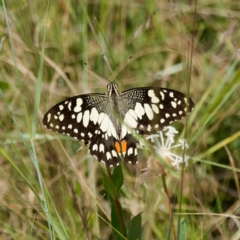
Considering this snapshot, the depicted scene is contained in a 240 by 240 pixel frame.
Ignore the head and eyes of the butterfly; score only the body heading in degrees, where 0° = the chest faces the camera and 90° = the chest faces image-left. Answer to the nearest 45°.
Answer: approximately 180°
